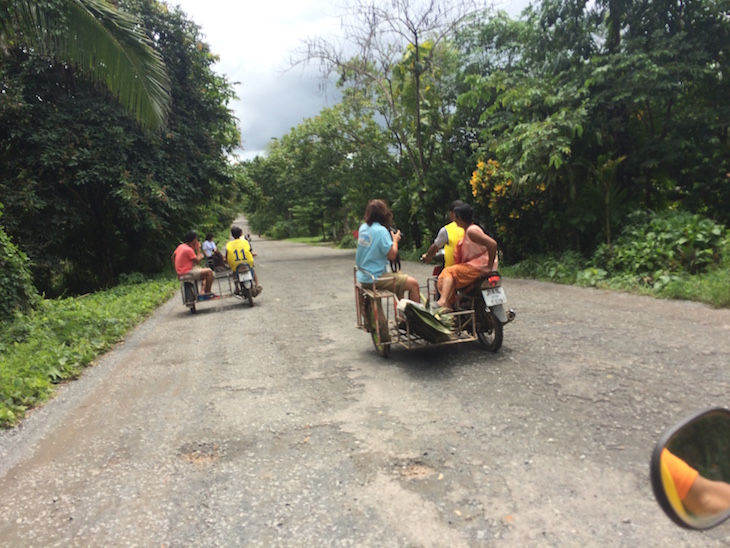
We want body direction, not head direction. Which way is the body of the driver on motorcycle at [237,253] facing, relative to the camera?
away from the camera

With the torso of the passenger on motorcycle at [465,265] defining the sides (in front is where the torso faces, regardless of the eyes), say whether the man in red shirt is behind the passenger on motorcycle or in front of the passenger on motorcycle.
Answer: in front

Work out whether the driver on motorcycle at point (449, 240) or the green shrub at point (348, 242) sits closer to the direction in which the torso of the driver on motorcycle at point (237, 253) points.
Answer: the green shrub

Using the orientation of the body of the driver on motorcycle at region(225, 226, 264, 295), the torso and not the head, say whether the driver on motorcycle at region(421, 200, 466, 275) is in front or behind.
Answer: behind

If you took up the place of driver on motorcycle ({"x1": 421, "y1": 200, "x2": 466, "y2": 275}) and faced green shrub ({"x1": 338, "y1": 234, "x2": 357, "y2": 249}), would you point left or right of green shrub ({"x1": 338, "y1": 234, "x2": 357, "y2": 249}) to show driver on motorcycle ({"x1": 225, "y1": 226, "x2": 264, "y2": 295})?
left
